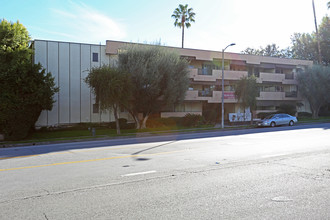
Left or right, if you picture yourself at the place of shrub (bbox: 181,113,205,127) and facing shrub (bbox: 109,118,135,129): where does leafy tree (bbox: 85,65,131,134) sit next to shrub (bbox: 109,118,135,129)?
left

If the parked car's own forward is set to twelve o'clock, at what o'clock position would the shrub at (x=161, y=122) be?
The shrub is roughly at 1 o'clock from the parked car.

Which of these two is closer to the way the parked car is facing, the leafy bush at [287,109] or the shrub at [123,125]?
the shrub

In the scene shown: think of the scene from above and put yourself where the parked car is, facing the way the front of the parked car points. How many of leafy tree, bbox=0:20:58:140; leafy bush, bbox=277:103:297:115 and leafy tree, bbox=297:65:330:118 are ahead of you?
1

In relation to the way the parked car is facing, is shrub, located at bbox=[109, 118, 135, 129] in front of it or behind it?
in front

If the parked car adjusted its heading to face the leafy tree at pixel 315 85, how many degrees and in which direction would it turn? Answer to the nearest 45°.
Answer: approximately 135° to its right
